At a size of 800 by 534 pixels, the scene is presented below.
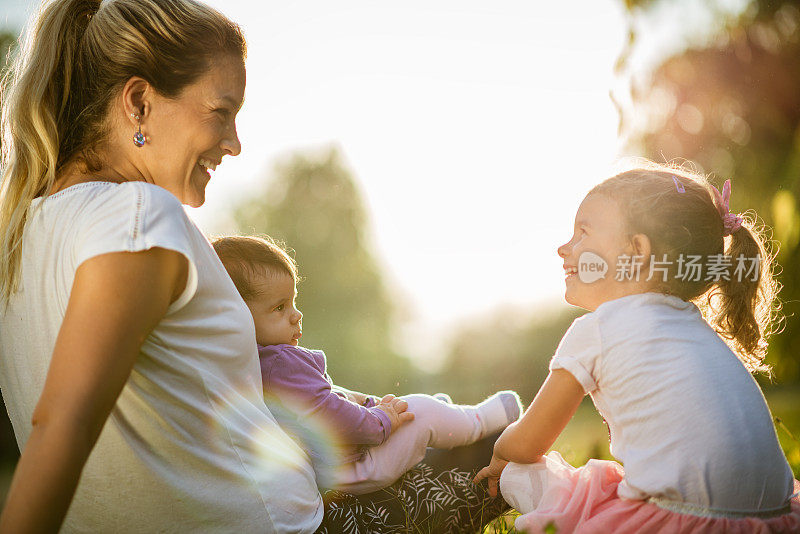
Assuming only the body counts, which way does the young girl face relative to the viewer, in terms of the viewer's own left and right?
facing away from the viewer and to the left of the viewer

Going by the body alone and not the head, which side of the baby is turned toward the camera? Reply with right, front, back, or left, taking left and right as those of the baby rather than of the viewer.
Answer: right

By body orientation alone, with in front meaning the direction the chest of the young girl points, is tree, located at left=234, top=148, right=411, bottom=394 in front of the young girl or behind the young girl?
in front

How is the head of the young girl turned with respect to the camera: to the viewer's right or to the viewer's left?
to the viewer's left

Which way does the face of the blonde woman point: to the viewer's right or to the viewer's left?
to the viewer's right

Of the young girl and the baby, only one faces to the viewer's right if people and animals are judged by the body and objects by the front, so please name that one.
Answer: the baby

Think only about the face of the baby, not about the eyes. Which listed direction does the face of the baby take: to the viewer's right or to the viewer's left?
to the viewer's right

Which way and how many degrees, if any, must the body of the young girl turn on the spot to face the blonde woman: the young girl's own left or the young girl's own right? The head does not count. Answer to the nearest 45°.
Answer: approximately 90° to the young girl's own left

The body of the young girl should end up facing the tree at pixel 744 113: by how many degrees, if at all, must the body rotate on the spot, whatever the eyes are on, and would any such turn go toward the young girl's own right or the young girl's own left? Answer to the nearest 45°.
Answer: approximately 45° to the young girl's own right

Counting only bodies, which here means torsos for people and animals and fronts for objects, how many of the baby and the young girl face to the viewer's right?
1
